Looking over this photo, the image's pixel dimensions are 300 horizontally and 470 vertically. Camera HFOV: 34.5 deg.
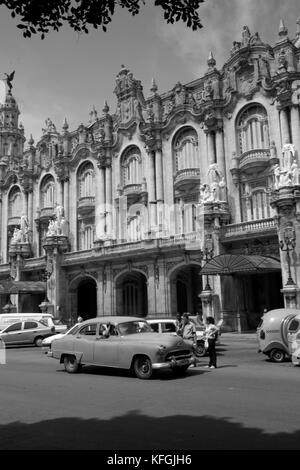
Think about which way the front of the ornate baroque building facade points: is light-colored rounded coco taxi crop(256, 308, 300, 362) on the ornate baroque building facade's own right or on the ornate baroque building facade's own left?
on the ornate baroque building facade's own left

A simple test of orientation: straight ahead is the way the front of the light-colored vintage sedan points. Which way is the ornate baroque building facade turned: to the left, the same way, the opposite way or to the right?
to the right

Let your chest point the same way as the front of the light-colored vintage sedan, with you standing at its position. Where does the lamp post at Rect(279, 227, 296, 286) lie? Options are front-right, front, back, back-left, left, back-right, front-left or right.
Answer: left

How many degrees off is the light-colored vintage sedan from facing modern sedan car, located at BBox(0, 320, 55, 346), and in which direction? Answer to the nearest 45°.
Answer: approximately 135° to its left

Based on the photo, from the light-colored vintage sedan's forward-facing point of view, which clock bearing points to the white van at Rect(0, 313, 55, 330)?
The white van is roughly at 7 o'clock from the light-colored vintage sedan.

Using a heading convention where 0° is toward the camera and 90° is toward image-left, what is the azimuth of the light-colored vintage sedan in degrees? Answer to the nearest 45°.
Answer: approximately 315°

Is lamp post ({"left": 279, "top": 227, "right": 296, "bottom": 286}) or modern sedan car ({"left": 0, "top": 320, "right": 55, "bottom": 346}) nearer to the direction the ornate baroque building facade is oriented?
the modern sedan car

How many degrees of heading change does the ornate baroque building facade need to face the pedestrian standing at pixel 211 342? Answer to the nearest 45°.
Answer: approximately 45° to its left
